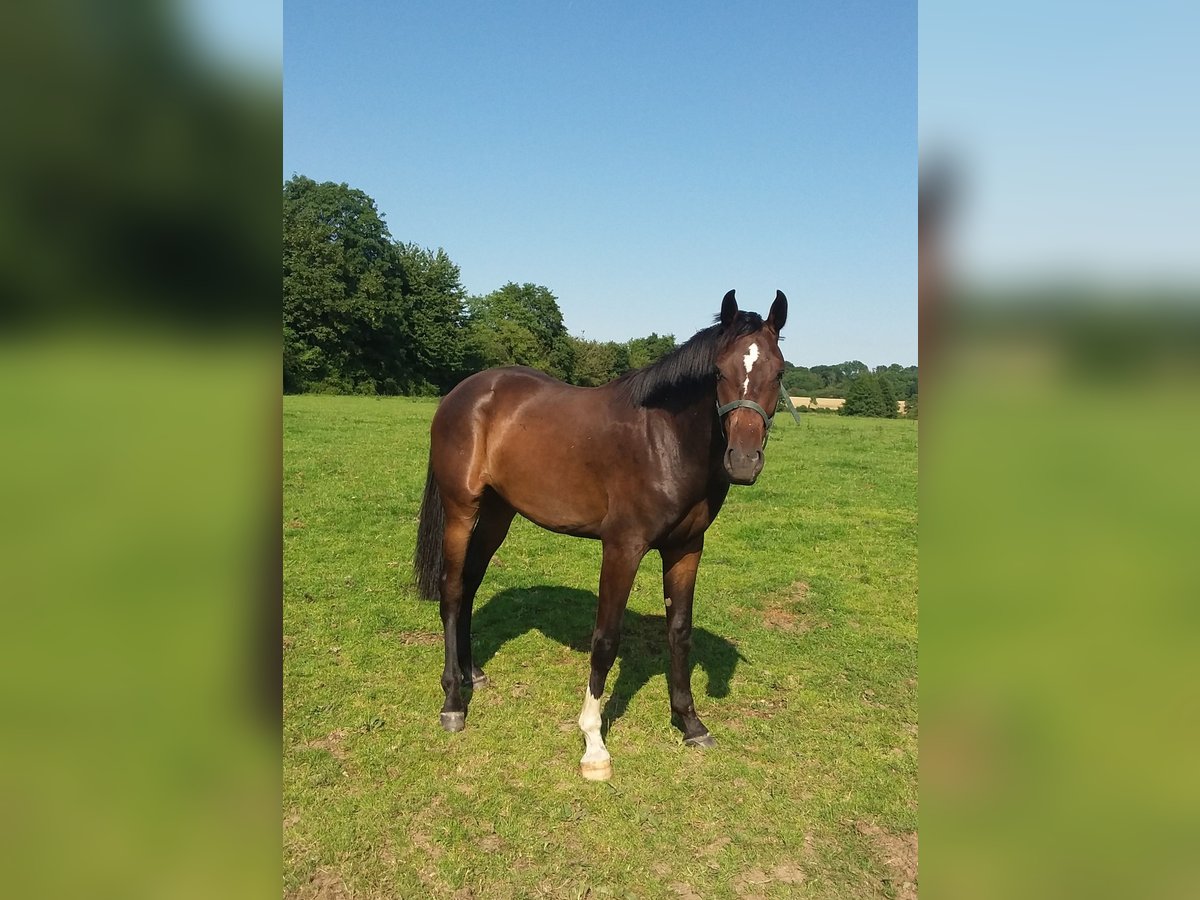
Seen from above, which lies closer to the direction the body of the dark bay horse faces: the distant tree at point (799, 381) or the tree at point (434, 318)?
the distant tree

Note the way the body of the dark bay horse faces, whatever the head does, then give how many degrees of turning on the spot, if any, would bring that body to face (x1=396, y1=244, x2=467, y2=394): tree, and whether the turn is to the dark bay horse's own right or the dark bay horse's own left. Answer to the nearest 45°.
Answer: approximately 135° to the dark bay horse's own left

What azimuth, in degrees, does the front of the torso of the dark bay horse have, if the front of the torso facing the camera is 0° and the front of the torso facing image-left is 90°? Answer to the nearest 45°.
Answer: approximately 315°

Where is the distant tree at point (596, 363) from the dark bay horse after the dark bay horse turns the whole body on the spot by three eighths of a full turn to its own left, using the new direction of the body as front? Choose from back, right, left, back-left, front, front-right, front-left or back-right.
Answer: front
